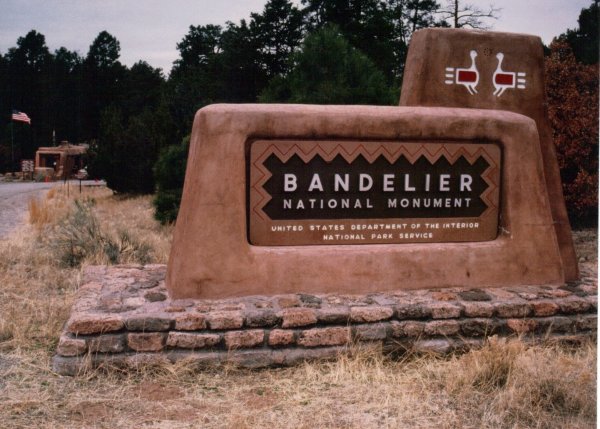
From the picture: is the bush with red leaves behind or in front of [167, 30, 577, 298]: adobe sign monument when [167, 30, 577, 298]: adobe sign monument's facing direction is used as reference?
behind

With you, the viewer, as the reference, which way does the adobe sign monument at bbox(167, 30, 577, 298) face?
facing the viewer

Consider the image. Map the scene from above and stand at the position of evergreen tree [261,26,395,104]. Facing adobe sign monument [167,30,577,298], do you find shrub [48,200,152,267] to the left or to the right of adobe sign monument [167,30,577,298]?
right

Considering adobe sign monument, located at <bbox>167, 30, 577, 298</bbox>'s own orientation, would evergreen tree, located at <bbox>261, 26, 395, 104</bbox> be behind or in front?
behind

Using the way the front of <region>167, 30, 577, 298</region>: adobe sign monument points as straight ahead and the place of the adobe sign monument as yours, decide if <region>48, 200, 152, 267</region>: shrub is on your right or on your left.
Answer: on your right

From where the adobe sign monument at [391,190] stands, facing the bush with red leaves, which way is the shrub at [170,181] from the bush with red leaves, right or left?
left
